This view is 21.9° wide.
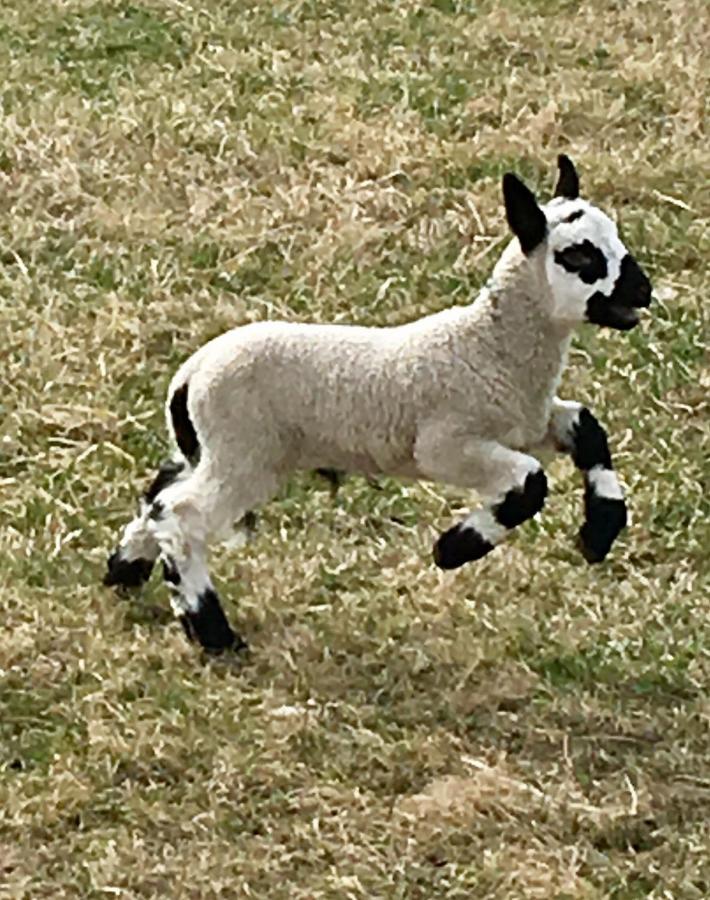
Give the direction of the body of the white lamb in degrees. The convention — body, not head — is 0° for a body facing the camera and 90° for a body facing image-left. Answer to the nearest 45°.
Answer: approximately 270°
